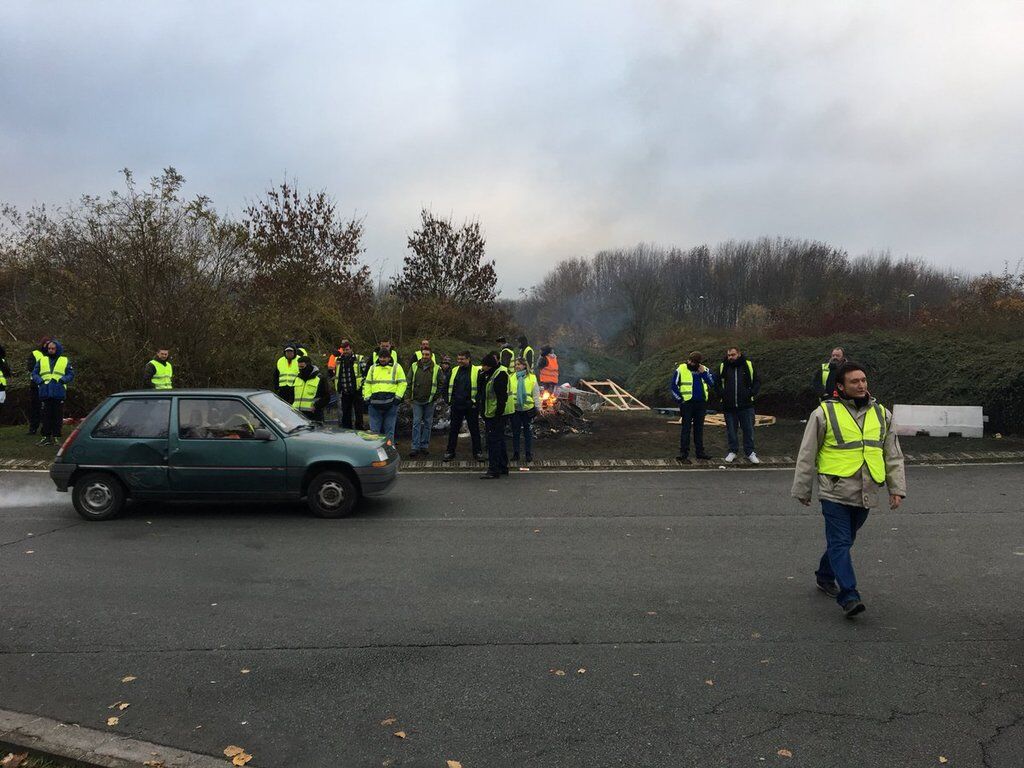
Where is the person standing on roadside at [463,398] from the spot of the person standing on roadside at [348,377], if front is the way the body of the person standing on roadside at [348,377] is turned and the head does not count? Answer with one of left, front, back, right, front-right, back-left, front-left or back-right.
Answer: front-left

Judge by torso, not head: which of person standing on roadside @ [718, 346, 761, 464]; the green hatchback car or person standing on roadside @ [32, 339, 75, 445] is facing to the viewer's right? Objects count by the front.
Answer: the green hatchback car

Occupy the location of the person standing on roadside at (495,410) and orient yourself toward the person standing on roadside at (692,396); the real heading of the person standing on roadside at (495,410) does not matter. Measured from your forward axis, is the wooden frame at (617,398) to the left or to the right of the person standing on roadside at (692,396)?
left

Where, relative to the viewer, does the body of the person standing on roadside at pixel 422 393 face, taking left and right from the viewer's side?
facing the viewer

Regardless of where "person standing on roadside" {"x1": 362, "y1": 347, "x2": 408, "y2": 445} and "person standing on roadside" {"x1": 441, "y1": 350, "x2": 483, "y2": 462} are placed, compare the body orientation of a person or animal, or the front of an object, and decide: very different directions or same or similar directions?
same or similar directions

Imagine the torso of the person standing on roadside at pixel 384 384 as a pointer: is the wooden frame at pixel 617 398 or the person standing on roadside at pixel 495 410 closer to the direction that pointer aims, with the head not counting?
the person standing on roadside

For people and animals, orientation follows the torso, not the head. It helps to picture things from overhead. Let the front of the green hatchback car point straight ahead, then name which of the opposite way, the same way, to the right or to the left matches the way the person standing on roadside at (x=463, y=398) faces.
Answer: to the right

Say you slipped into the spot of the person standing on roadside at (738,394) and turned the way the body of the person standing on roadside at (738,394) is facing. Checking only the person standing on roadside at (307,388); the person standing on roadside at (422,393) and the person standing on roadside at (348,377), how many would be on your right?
3

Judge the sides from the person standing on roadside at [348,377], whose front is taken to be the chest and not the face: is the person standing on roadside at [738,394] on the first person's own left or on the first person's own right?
on the first person's own left

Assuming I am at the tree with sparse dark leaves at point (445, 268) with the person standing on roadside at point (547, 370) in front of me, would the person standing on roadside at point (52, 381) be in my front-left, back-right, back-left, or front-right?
front-right

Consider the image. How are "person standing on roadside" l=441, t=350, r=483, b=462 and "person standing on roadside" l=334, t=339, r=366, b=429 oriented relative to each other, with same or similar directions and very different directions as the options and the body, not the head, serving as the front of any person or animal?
same or similar directions

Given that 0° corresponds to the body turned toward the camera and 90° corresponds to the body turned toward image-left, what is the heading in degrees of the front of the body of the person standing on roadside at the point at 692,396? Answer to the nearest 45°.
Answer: approximately 0°

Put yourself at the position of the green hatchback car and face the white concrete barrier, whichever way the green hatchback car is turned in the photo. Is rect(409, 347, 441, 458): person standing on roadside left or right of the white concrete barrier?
left

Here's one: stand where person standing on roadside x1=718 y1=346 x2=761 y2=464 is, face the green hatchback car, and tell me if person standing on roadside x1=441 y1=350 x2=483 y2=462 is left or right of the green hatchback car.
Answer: right

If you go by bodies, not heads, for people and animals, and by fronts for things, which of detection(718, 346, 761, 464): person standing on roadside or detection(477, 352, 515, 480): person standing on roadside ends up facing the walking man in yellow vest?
detection(718, 346, 761, 464): person standing on roadside

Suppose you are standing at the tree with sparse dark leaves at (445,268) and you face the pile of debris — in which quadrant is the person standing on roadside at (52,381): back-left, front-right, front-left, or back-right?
front-right

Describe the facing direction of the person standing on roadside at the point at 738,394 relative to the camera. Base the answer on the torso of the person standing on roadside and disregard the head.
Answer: toward the camera
